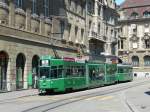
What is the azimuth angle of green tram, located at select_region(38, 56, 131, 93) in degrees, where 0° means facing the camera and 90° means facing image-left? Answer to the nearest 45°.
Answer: approximately 45°
